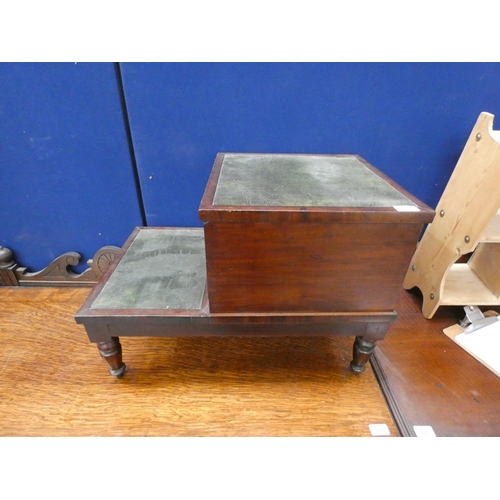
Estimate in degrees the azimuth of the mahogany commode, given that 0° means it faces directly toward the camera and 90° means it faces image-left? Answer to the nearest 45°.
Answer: approximately 90°
